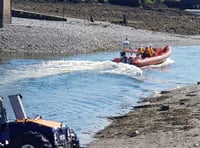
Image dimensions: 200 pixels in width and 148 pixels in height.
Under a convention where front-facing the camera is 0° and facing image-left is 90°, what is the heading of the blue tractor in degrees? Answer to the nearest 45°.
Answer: approximately 315°

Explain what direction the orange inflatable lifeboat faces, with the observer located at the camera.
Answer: facing away from the viewer and to the right of the viewer

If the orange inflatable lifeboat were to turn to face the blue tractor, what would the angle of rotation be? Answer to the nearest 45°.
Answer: approximately 135° to its right

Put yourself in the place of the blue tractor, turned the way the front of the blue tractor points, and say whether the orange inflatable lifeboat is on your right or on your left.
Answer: on your left
